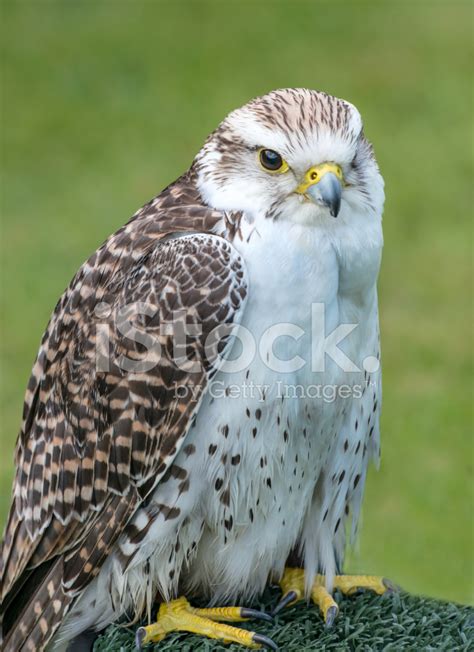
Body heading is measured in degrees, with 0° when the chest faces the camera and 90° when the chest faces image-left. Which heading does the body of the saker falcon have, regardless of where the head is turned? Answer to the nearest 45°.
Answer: approximately 315°
